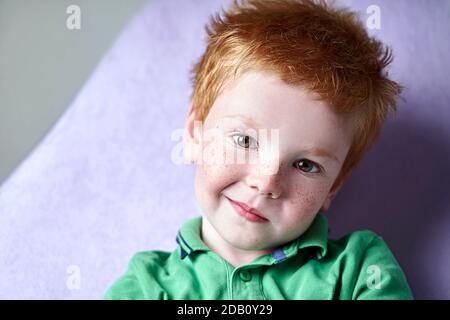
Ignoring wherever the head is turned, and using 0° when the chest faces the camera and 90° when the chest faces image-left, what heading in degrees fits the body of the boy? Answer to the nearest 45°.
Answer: approximately 0°
